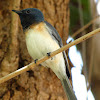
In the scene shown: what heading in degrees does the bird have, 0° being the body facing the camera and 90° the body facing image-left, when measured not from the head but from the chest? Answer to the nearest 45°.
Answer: approximately 45°
